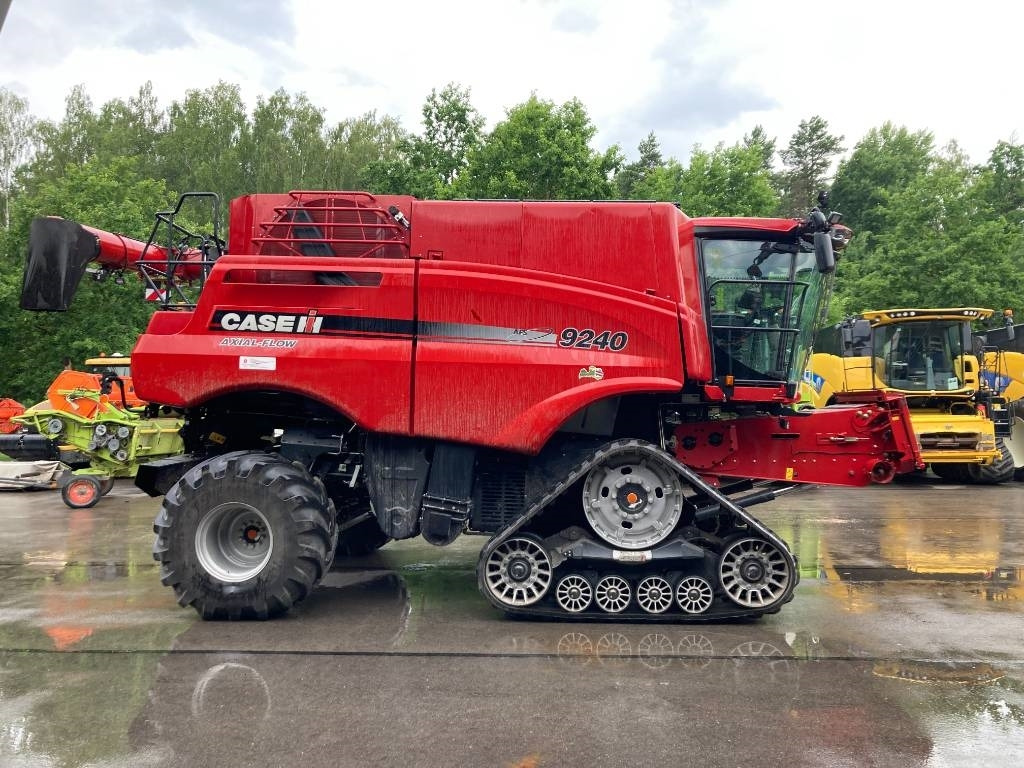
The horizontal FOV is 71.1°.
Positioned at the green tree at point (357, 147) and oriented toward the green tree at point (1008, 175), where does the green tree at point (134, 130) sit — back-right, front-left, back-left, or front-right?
back-left

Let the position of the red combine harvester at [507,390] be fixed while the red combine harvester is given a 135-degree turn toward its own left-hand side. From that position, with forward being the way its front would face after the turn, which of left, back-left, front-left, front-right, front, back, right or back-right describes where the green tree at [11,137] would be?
front

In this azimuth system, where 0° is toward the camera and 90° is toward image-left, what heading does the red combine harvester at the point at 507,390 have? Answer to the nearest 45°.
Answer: approximately 270°

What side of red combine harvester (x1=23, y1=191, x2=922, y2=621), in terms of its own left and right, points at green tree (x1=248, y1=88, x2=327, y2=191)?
left

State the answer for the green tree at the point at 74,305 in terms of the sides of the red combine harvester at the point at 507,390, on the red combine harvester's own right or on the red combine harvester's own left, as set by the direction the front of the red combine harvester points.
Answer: on the red combine harvester's own left

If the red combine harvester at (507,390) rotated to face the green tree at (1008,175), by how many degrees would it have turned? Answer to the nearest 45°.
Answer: approximately 45° to its left

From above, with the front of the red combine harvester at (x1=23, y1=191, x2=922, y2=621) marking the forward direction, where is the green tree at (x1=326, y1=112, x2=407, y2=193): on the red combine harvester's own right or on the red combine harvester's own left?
on the red combine harvester's own left

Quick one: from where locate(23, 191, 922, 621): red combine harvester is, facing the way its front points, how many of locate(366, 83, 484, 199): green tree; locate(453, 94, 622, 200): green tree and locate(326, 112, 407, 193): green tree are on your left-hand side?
3

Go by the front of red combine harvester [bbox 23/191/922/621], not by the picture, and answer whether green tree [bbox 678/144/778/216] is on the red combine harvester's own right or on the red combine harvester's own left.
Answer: on the red combine harvester's own left

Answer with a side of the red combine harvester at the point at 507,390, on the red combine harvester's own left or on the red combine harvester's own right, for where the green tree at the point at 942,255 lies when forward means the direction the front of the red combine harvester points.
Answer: on the red combine harvester's own left

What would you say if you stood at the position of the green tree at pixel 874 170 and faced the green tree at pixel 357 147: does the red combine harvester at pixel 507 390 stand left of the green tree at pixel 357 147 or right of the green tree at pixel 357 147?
left

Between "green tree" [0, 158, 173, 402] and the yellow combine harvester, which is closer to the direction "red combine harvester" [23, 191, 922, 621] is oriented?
the yellow combine harvester

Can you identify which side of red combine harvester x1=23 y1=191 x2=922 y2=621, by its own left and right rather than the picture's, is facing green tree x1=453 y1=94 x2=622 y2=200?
left

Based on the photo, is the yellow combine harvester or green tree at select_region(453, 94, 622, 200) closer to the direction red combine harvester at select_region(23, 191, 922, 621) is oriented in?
the yellow combine harvester

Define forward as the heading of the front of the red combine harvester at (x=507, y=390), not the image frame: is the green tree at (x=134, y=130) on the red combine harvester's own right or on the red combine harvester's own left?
on the red combine harvester's own left
